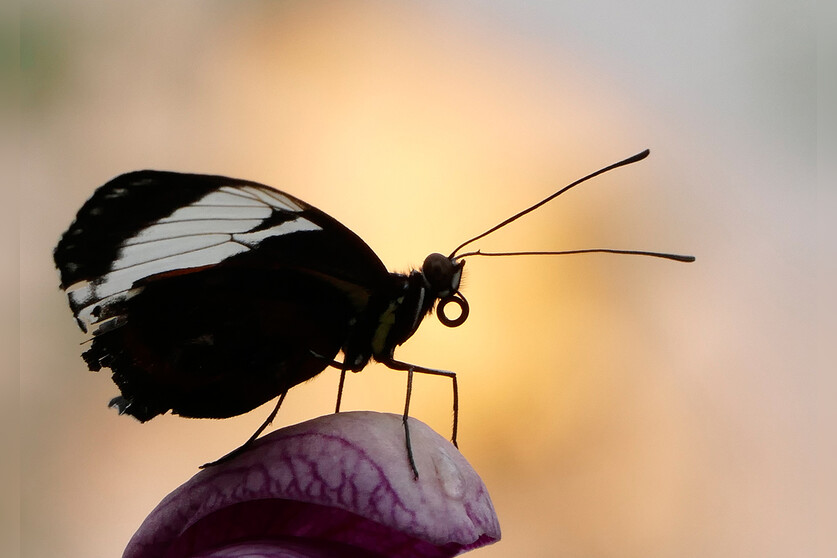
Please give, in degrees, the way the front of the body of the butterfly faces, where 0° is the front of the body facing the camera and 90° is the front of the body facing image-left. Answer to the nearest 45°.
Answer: approximately 270°
